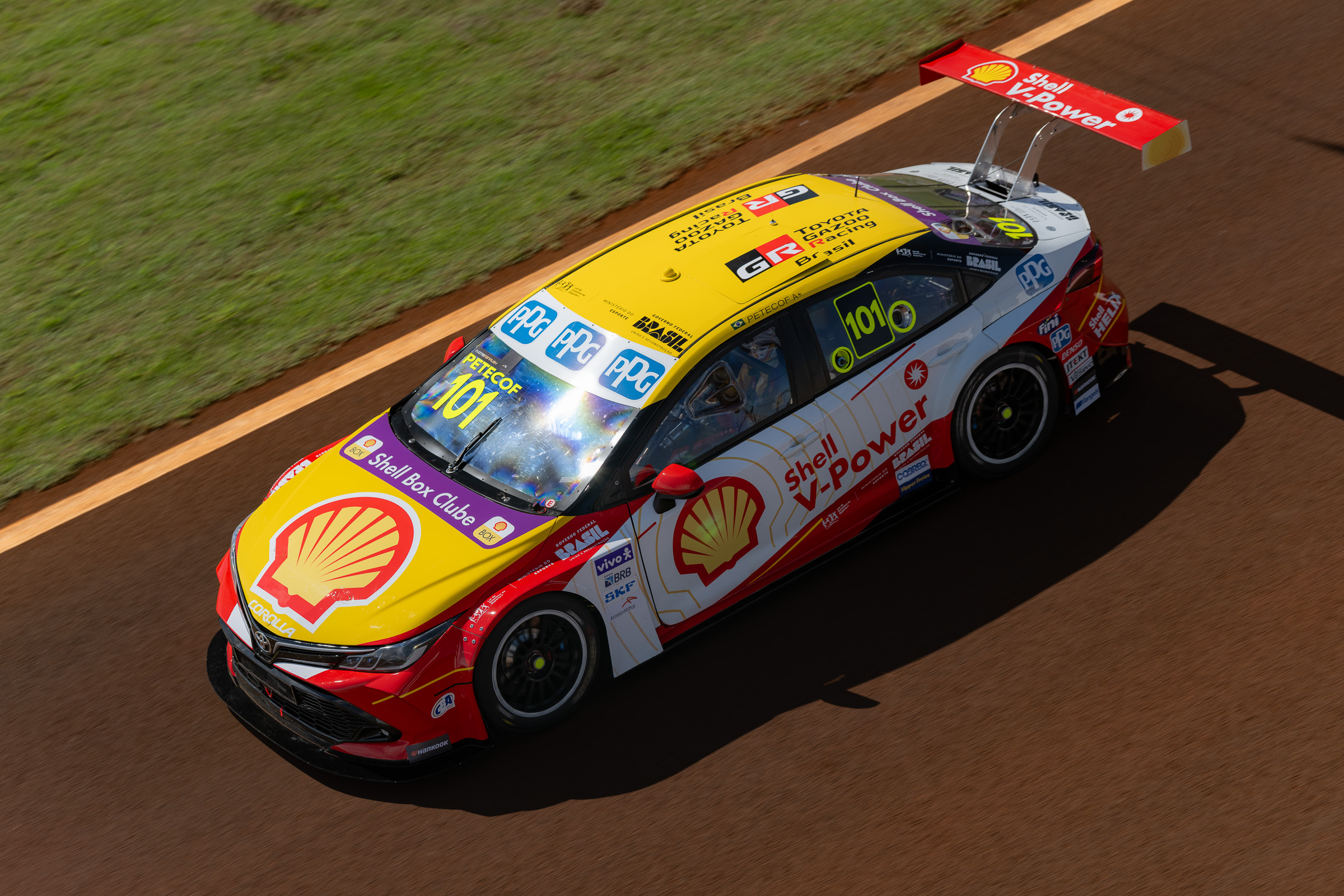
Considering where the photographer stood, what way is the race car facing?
facing the viewer and to the left of the viewer
